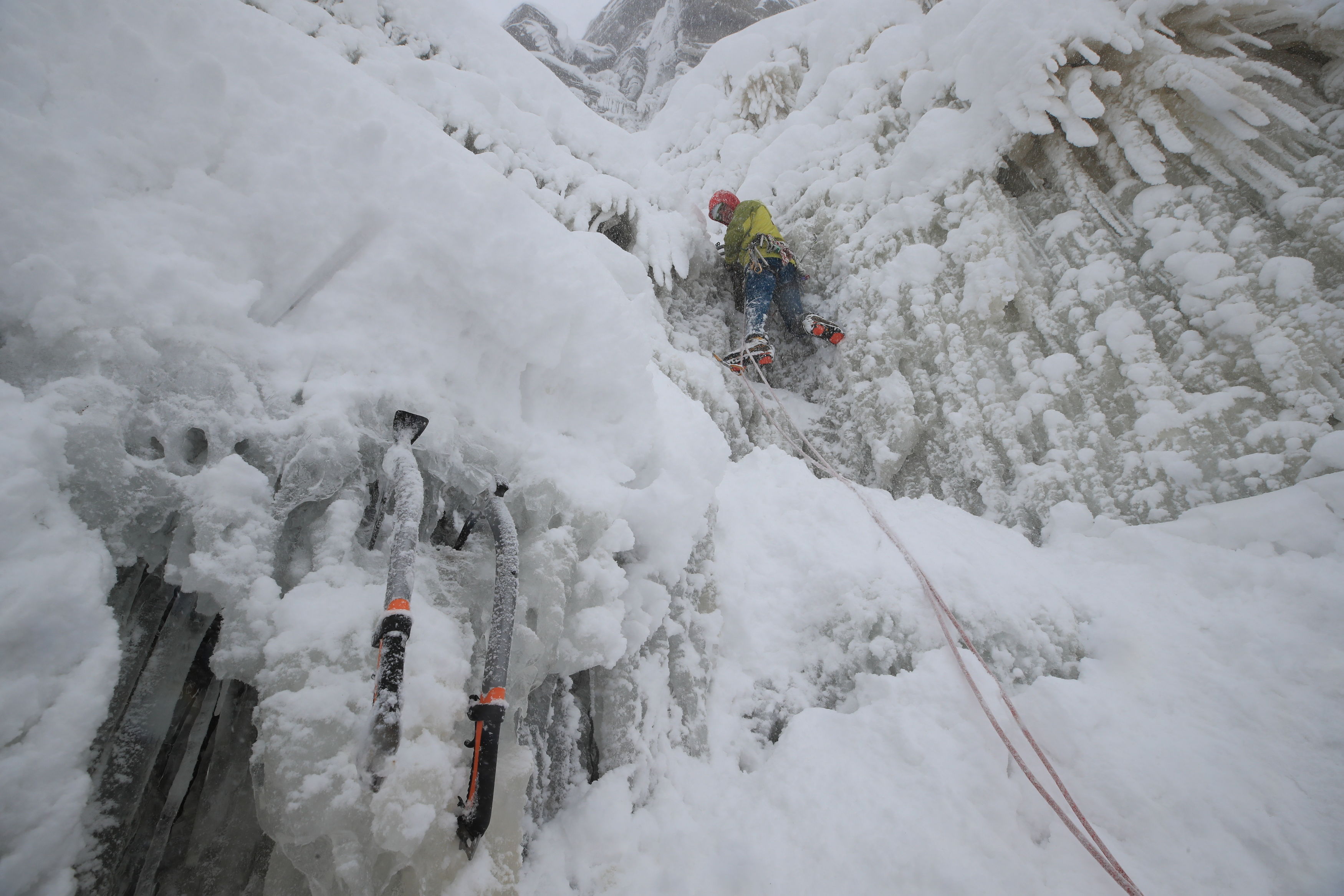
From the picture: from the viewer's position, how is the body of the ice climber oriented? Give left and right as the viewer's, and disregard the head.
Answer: facing away from the viewer and to the left of the viewer

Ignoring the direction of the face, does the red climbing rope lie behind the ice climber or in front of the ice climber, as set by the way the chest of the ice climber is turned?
behind
